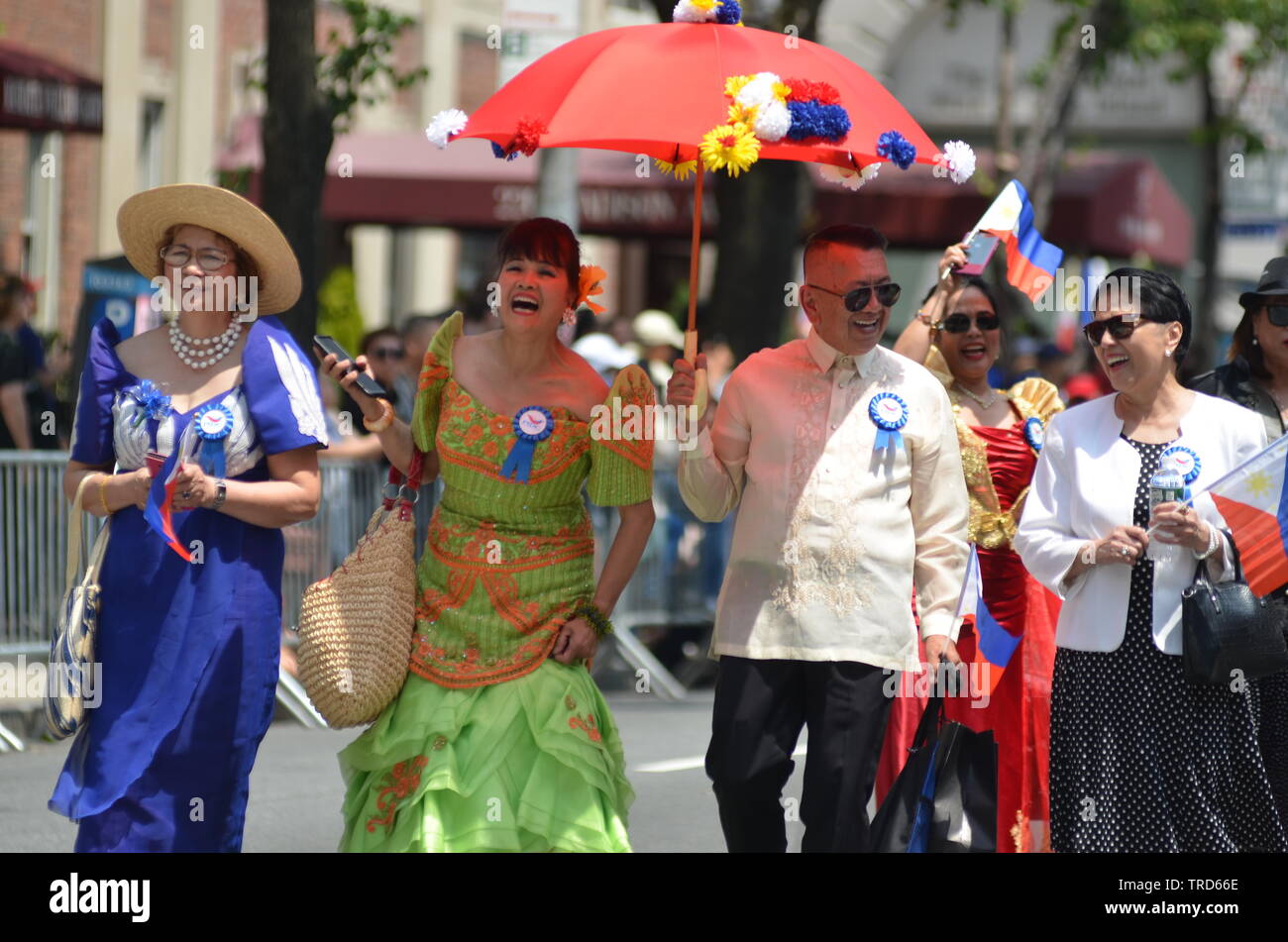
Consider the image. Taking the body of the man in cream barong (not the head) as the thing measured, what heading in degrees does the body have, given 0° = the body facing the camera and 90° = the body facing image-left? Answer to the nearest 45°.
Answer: approximately 0°

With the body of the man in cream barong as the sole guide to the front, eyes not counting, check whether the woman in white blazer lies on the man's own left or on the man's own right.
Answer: on the man's own left

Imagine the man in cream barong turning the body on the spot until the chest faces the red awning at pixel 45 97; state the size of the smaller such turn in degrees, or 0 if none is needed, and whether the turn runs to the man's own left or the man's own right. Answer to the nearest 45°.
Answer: approximately 135° to the man's own right

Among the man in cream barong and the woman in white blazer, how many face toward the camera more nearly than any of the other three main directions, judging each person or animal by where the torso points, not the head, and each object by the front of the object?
2

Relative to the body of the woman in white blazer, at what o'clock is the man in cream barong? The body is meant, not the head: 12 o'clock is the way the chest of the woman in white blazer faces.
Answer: The man in cream barong is roughly at 3 o'clock from the woman in white blazer.

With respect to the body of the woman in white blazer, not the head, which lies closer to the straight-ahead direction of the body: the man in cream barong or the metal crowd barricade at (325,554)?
the man in cream barong

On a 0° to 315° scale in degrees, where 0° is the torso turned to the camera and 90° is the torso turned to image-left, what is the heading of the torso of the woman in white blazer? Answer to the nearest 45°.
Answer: approximately 0°

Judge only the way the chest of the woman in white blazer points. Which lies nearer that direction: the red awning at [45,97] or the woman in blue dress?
the woman in blue dress

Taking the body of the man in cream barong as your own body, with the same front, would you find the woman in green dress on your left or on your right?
on your right

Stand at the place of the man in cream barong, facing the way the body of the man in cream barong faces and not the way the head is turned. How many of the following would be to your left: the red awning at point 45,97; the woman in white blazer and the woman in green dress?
1

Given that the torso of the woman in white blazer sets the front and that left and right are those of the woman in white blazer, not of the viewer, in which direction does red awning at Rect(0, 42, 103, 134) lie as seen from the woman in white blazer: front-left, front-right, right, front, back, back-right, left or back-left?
back-right

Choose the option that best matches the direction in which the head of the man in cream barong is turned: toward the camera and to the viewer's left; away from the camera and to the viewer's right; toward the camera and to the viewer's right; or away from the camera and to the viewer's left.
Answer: toward the camera and to the viewer's right

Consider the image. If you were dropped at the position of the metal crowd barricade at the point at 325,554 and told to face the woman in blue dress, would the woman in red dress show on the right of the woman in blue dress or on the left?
left

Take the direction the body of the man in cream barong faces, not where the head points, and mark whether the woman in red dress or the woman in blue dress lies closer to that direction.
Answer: the woman in blue dress
